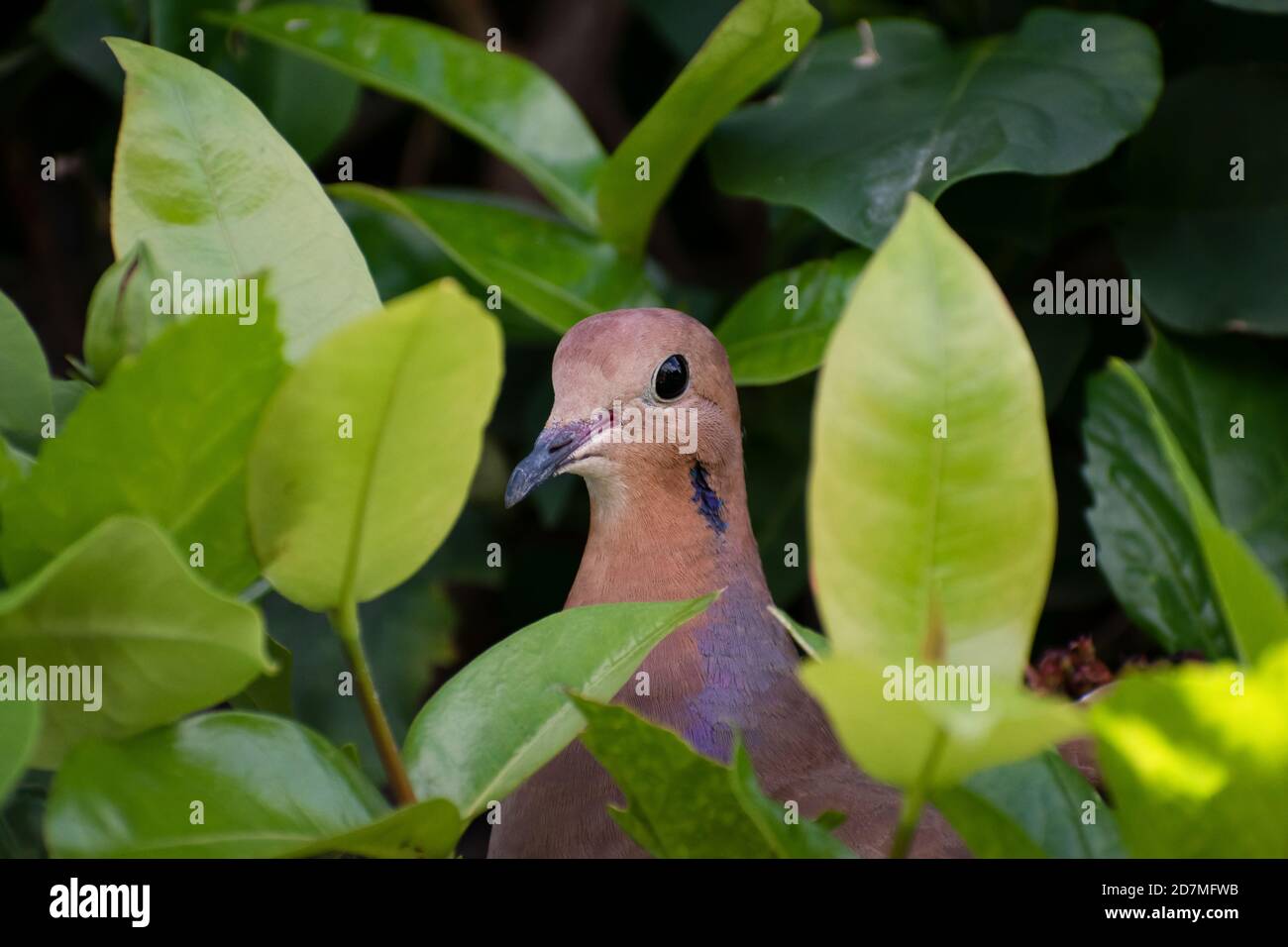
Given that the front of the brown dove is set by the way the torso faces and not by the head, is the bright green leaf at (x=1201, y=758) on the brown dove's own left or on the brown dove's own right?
on the brown dove's own left

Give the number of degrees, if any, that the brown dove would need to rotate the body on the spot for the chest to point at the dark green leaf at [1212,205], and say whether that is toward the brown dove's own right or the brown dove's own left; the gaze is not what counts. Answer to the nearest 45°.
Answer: approximately 180°

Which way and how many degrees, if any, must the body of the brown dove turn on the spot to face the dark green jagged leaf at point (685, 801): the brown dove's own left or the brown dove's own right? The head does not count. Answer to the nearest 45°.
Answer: approximately 45° to the brown dove's own left

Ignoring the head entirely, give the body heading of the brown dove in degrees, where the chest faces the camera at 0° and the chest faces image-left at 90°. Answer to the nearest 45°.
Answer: approximately 45°

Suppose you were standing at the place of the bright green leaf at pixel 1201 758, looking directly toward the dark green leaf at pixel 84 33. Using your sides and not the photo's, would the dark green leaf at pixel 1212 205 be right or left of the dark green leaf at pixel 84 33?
right

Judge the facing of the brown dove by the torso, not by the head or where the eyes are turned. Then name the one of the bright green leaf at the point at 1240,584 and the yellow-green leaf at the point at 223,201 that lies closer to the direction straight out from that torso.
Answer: the yellow-green leaf
